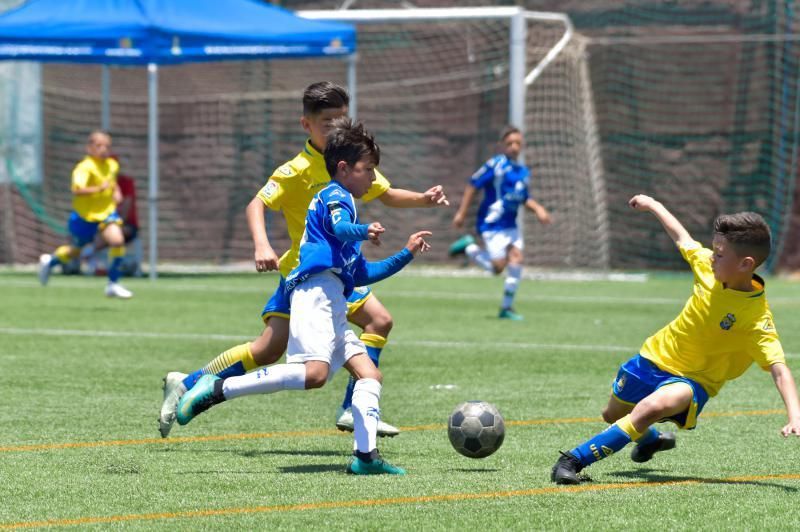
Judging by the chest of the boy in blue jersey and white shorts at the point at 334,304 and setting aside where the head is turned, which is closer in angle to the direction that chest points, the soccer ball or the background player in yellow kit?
the soccer ball

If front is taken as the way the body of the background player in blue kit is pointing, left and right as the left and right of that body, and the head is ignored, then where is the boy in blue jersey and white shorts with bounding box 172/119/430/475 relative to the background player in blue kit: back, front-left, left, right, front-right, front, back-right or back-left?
front-right

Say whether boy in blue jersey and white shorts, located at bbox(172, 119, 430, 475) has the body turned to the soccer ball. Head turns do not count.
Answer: yes

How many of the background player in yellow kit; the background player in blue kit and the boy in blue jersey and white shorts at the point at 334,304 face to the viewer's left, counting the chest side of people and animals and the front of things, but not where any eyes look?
0

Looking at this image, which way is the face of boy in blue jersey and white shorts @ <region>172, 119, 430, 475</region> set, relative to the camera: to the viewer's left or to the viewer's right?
to the viewer's right

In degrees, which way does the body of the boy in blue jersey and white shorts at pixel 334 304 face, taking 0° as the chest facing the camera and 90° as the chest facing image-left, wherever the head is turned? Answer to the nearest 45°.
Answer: approximately 270°

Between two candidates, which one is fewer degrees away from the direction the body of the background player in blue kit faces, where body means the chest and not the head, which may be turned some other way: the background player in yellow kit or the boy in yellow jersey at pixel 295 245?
the boy in yellow jersey

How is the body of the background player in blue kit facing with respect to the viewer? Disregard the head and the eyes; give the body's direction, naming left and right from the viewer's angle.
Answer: facing the viewer and to the right of the viewer

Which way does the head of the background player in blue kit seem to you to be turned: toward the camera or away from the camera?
toward the camera

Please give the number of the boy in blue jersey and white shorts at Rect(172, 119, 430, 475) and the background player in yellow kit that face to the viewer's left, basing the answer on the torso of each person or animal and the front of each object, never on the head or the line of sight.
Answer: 0

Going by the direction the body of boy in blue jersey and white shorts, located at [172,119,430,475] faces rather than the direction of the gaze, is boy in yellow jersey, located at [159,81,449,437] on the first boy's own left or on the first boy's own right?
on the first boy's own left

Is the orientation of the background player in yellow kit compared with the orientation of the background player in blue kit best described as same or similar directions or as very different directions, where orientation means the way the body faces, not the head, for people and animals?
same or similar directions

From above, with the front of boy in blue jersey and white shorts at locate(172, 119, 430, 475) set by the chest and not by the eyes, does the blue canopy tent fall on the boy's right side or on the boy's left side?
on the boy's left side

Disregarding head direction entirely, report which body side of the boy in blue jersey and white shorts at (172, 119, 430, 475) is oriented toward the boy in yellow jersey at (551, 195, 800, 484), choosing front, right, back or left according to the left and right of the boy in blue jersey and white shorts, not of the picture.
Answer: front
